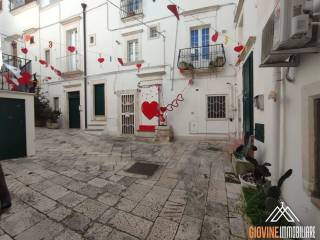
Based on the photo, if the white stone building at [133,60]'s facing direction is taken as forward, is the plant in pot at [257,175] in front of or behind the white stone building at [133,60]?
in front

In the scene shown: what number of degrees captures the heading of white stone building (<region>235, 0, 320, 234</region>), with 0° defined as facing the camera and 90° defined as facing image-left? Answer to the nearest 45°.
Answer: approximately 45°

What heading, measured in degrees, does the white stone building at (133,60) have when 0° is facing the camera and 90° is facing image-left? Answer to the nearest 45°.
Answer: approximately 0°

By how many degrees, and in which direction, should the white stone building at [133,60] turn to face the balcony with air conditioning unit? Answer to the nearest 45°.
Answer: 0° — it already faces it

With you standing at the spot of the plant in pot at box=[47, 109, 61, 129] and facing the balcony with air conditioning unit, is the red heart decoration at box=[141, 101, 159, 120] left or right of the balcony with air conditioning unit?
left

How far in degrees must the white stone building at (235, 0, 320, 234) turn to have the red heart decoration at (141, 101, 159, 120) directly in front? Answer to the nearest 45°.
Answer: approximately 90° to its right

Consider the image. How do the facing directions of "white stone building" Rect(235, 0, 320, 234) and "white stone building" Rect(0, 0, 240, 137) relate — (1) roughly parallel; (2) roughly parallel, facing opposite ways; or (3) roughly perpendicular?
roughly perpendicular

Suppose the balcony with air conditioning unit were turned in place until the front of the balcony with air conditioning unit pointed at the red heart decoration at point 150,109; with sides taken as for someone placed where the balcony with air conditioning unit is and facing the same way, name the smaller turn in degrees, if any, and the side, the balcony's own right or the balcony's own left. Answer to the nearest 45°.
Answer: approximately 90° to the balcony's own right
